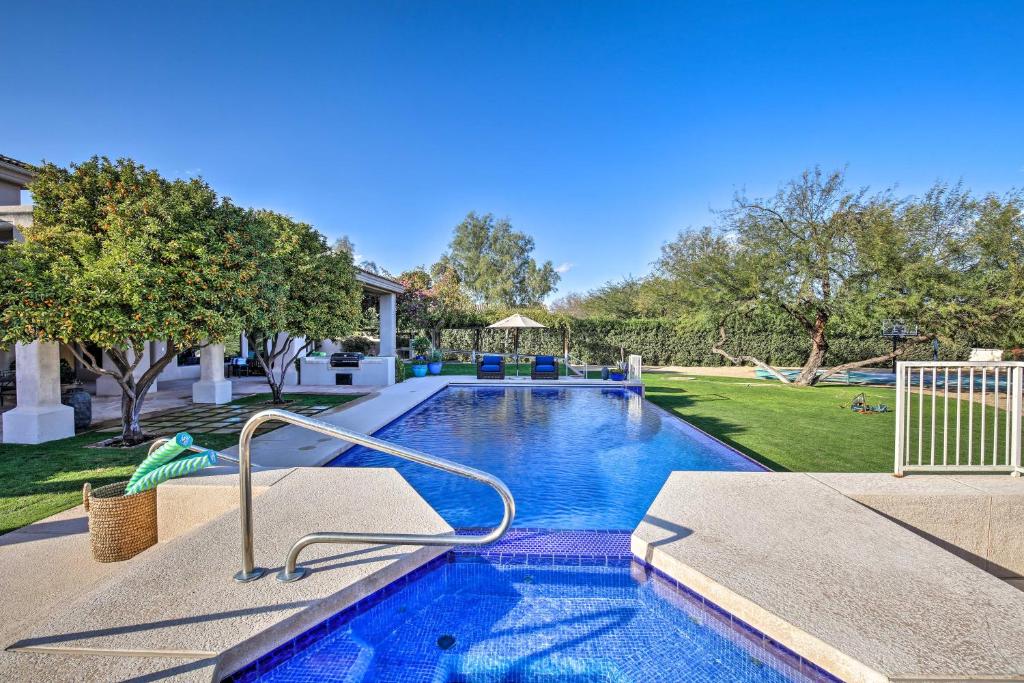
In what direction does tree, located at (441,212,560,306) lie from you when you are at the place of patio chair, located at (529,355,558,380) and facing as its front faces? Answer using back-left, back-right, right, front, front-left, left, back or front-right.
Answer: back

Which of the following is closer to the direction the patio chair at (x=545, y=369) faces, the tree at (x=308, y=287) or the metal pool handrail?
the metal pool handrail

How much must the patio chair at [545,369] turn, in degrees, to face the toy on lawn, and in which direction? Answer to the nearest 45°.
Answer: approximately 45° to its left

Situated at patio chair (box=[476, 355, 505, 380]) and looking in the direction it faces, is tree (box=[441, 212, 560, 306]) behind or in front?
behind

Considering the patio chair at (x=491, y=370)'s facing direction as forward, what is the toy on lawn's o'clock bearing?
The toy on lawn is roughly at 10 o'clock from the patio chair.

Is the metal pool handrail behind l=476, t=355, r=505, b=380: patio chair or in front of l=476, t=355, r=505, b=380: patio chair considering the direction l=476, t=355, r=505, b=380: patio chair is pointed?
in front

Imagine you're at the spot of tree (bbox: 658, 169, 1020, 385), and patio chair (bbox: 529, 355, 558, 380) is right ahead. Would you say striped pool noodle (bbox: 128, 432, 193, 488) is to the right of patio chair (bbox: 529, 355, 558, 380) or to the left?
left

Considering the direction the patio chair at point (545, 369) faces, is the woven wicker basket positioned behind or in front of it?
in front

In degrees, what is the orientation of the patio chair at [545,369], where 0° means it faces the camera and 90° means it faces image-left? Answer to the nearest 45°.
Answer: approximately 0°

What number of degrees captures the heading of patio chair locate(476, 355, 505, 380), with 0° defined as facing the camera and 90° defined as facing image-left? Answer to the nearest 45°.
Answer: approximately 0°

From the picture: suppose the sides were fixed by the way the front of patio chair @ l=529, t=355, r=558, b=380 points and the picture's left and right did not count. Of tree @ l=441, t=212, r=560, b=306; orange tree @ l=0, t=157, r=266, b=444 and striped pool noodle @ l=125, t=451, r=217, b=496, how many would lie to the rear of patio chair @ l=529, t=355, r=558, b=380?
1

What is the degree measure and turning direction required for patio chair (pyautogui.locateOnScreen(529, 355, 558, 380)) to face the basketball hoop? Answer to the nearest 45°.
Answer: approximately 90° to its left

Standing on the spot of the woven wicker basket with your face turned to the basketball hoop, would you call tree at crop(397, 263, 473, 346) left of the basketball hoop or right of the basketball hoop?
left

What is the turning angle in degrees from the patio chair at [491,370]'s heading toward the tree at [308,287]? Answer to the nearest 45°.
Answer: approximately 45° to its right

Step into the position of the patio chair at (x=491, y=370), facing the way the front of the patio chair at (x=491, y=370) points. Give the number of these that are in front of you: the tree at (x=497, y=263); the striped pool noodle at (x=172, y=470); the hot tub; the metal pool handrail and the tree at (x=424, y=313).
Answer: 3
